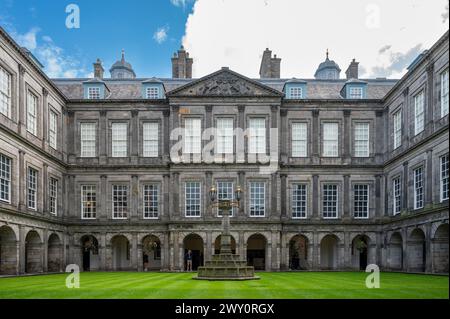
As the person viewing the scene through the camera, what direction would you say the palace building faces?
facing the viewer
